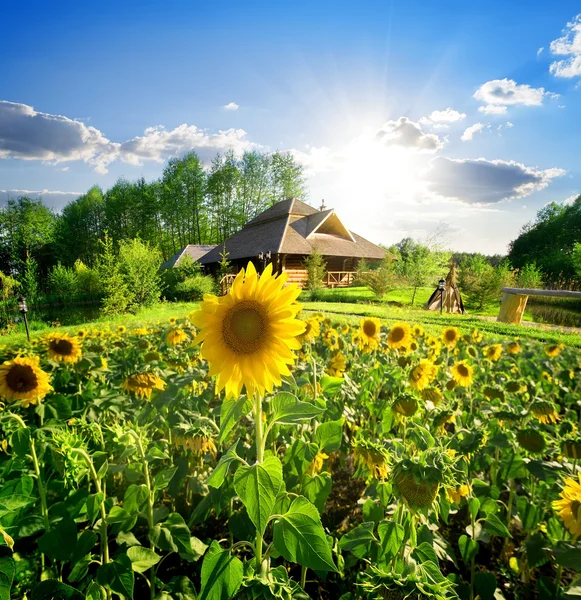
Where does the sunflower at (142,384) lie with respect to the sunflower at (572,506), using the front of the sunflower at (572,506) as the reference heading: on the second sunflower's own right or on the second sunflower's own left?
on the second sunflower's own right

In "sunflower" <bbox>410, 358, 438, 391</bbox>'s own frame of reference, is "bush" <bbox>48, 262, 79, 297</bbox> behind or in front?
behind

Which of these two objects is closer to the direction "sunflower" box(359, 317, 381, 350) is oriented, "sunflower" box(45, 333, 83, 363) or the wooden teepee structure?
the sunflower

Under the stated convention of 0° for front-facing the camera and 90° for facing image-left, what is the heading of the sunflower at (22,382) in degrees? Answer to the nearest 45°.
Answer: approximately 0°

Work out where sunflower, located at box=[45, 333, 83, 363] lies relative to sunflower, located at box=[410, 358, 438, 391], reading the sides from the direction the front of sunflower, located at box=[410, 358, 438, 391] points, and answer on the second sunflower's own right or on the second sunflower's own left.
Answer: on the second sunflower's own right

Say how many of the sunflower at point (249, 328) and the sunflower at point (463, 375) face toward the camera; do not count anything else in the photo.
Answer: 2

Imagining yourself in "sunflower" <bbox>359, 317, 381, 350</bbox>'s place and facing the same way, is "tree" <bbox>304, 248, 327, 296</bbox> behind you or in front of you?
behind
